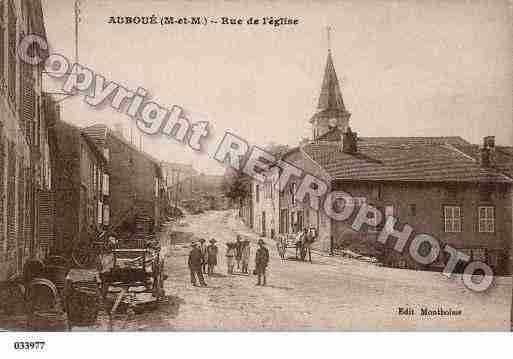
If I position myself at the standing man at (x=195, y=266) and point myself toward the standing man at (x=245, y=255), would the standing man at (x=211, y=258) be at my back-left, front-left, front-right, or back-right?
front-left

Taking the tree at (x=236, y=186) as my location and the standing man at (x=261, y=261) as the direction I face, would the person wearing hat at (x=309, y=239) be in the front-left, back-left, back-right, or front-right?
front-left
